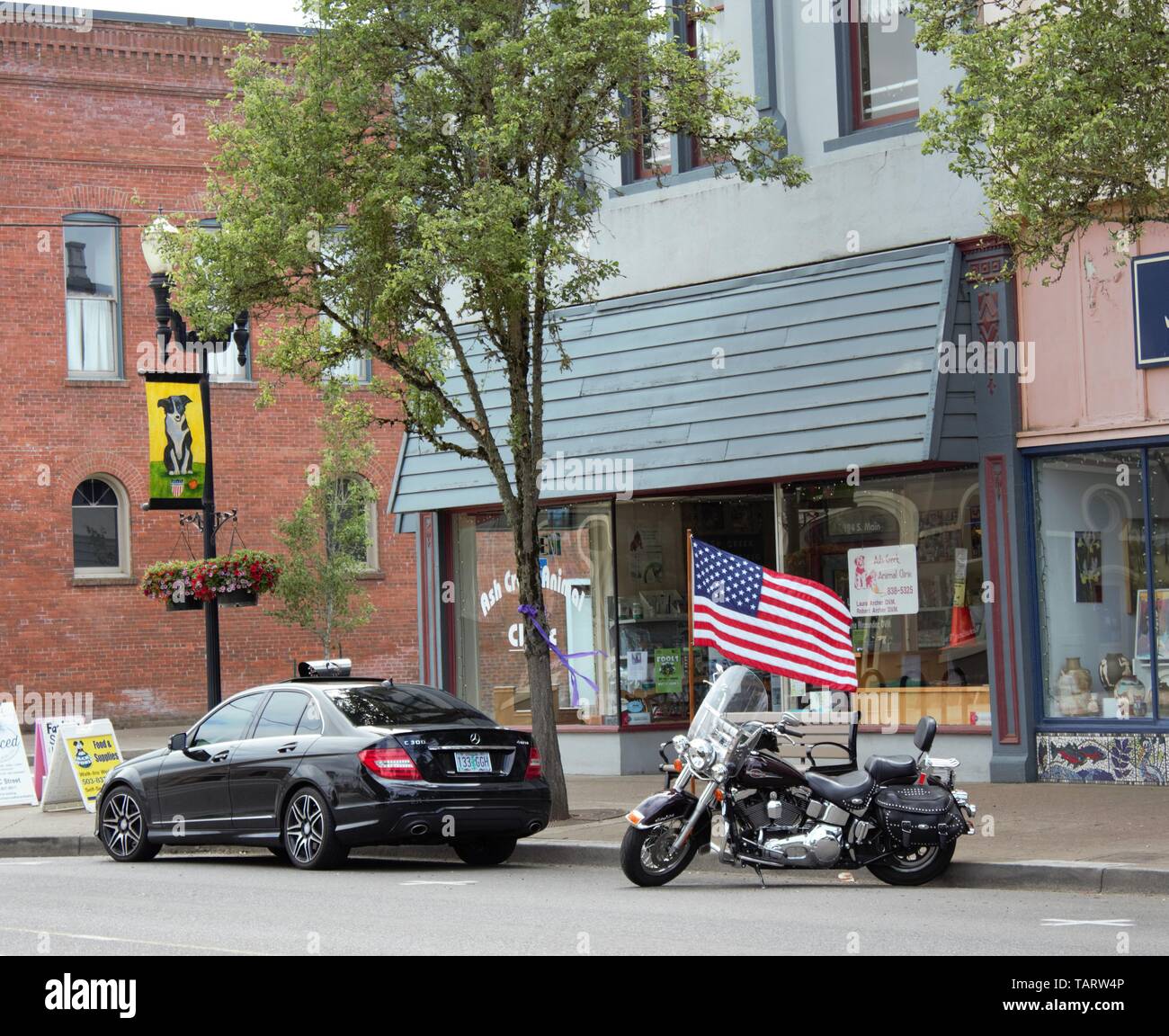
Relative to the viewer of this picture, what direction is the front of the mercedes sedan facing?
facing away from the viewer and to the left of the viewer

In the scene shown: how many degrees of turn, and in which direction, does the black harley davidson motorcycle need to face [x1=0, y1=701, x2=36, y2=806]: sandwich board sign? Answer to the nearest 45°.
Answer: approximately 45° to its right

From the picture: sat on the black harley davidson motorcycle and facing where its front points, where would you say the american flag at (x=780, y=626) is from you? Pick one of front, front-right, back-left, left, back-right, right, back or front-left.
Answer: right

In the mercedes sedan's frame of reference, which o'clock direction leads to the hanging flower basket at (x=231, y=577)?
The hanging flower basket is roughly at 1 o'clock from the mercedes sedan.

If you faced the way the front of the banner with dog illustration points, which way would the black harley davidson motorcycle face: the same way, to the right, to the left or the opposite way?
to the right

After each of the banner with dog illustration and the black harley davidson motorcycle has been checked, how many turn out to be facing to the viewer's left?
1

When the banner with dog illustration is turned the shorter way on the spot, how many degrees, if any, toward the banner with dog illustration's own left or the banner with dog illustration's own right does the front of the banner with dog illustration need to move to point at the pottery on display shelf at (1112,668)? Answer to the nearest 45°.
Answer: approximately 45° to the banner with dog illustration's own left

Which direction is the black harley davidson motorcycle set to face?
to the viewer's left

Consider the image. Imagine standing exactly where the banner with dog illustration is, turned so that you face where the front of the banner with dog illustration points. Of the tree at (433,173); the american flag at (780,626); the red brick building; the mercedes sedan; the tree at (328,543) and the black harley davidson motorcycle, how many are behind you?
2

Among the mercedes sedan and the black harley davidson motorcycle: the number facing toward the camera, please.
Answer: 0

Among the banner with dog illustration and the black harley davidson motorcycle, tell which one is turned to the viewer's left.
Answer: the black harley davidson motorcycle

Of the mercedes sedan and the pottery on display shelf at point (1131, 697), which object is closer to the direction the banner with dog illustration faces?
the mercedes sedan

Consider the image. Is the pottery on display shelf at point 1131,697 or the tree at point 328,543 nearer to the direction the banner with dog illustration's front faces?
the pottery on display shelf

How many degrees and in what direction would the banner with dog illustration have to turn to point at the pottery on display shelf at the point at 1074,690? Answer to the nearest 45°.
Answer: approximately 45° to its left
